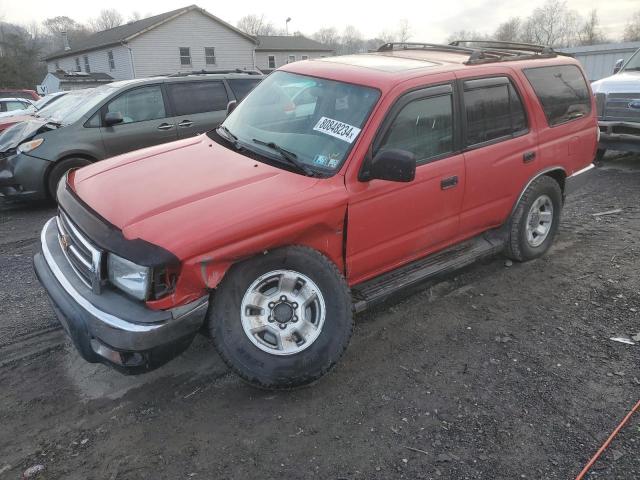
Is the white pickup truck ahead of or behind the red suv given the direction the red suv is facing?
behind

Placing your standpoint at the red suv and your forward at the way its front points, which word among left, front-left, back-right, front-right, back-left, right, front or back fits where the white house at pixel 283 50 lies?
back-right

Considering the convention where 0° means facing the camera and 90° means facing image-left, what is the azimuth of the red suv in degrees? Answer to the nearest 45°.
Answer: approximately 45°

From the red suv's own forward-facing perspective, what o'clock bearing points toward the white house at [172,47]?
The white house is roughly at 4 o'clock from the red suv.
